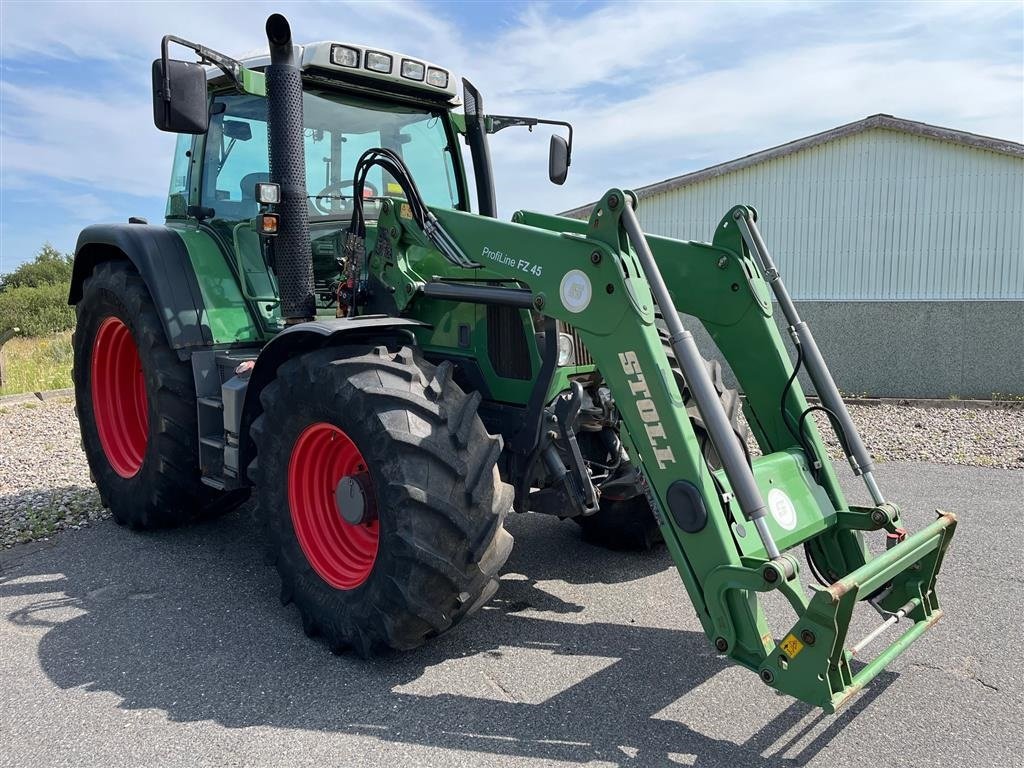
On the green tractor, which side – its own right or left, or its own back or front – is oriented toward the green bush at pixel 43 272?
back

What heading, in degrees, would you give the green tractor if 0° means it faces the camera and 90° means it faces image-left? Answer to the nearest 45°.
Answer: approximately 315°

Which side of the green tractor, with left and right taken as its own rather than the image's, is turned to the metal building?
left

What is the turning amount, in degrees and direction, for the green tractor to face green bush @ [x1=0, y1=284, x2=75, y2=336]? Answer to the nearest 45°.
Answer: approximately 180°
